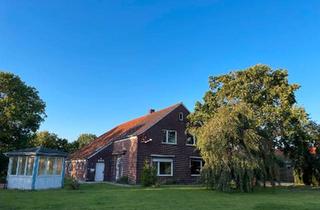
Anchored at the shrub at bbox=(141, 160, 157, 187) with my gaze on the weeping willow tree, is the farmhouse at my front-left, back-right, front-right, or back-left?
back-left

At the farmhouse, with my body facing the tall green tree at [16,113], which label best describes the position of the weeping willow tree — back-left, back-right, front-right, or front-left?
back-left

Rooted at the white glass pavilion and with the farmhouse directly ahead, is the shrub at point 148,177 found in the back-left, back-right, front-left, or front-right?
front-right
